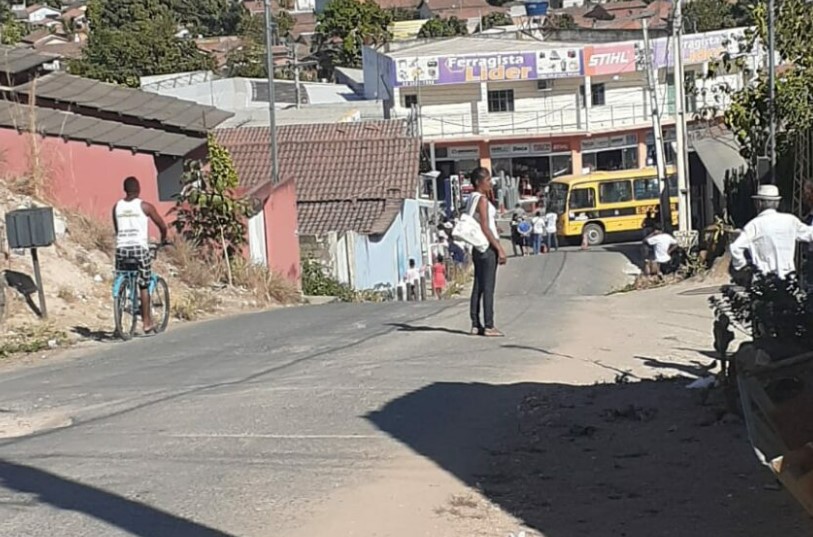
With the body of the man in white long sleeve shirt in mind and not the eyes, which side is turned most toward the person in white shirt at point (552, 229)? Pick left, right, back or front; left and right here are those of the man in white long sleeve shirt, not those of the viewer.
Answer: front

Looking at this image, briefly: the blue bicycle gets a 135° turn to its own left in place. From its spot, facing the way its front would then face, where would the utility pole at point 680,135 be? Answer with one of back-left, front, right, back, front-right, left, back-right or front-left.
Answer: back-right

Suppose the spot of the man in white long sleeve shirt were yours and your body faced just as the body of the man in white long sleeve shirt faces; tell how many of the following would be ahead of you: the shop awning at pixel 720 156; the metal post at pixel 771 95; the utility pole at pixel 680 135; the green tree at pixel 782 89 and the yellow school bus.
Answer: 5

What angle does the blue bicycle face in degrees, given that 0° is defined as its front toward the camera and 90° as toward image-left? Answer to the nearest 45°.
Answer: approximately 225°

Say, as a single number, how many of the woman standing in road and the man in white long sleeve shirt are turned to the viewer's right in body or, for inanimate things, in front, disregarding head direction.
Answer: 1

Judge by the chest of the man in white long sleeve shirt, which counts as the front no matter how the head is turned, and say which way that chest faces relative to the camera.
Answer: away from the camera

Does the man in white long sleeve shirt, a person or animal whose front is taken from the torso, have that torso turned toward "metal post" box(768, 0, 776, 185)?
yes

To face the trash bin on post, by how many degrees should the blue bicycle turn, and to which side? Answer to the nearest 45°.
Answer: approximately 90° to its left

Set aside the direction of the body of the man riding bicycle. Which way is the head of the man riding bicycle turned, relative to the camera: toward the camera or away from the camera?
away from the camera

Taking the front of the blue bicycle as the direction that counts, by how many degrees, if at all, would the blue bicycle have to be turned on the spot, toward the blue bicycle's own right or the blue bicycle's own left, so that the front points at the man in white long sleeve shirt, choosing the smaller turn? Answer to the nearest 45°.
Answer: approximately 90° to the blue bicycle's own right

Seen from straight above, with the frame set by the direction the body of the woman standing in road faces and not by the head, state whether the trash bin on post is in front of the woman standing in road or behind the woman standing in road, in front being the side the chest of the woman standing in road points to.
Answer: behind
